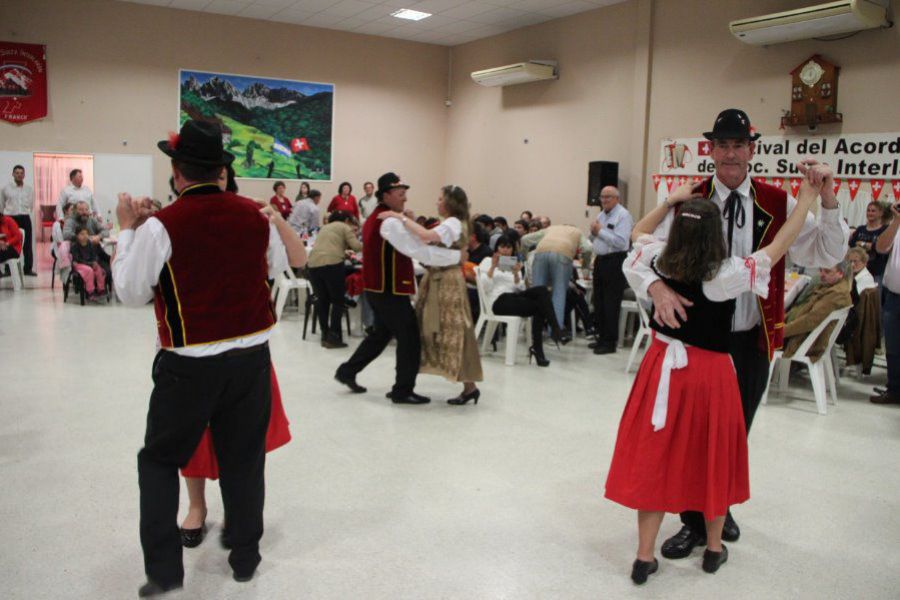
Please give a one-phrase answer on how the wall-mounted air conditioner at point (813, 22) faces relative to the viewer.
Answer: facing the viewer and to the left of the viewer

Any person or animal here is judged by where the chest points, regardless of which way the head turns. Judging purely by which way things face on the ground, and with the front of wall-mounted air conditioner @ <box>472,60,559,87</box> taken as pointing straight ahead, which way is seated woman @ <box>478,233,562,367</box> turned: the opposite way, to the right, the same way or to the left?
to the left

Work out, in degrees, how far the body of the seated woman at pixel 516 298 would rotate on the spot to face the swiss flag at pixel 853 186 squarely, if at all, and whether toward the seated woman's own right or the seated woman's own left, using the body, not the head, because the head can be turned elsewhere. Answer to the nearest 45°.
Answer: approximately 90° to the seated woman's own left

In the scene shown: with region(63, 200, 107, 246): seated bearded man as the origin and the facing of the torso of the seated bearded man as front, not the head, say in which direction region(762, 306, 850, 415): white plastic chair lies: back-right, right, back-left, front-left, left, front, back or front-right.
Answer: front-left

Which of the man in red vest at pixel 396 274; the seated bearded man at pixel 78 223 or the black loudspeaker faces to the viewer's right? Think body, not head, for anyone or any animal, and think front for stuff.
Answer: the man in red vest

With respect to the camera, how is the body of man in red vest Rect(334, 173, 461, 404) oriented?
to the viewer's right

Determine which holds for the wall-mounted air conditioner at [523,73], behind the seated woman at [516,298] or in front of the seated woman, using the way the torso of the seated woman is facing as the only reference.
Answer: behind

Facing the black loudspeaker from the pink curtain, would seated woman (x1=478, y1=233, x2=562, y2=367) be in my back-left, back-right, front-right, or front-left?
front-right

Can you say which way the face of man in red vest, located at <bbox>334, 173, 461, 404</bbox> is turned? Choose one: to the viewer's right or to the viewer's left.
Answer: to the viewer's right

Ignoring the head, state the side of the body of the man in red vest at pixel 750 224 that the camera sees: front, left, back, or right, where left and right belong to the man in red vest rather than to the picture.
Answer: front

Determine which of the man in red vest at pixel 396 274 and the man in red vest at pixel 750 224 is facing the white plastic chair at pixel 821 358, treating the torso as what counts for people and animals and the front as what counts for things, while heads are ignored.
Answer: the man in red vest at pixel 396 274

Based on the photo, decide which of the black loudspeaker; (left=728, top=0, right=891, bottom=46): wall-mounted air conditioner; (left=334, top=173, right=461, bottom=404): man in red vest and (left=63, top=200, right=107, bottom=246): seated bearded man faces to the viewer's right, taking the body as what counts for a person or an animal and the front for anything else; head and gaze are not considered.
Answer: the man in red vest

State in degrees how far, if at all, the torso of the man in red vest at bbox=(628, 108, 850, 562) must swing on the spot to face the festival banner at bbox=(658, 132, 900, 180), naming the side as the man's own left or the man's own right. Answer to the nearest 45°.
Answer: approximately 180°

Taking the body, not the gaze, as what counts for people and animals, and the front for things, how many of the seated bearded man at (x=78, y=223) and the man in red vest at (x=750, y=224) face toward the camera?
2

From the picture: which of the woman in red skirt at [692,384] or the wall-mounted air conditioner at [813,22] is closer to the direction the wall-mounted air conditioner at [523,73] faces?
the woman in red skirt

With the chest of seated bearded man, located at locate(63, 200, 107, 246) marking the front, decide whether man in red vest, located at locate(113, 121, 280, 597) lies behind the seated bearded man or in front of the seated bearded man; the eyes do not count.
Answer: in front

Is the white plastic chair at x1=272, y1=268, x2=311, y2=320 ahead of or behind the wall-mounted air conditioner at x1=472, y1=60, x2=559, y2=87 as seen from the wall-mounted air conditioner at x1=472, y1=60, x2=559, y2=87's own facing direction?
ahead
